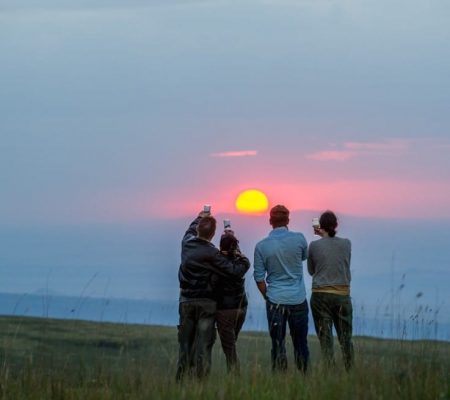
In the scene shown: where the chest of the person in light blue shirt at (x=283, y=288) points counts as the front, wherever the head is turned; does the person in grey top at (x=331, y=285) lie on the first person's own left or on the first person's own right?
on the first person's own right

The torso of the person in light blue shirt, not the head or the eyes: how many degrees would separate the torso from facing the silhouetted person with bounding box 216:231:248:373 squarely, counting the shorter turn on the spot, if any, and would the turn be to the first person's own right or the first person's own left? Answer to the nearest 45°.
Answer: approximately 90° to the first person's own left

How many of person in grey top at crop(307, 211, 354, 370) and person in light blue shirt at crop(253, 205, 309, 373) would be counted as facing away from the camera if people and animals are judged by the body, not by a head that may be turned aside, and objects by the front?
2

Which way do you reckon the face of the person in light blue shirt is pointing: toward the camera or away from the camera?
away from the camera

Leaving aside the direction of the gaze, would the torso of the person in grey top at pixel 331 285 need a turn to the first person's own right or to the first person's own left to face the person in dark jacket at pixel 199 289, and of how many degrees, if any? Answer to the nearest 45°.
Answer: approximately 90° to the first person's own left

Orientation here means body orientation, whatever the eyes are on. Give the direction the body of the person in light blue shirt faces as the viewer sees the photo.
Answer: away from the camera

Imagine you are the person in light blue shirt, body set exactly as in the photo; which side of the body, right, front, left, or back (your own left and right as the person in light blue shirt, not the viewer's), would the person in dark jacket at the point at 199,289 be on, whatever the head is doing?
left

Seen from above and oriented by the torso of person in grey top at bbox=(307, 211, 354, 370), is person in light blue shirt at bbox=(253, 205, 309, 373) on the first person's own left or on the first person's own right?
on the first person's own left

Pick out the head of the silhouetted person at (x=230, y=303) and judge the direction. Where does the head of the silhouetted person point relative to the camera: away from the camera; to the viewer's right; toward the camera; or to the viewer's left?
away from the camera

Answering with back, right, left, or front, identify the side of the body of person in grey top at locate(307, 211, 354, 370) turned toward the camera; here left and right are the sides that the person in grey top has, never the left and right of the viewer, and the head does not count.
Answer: back
